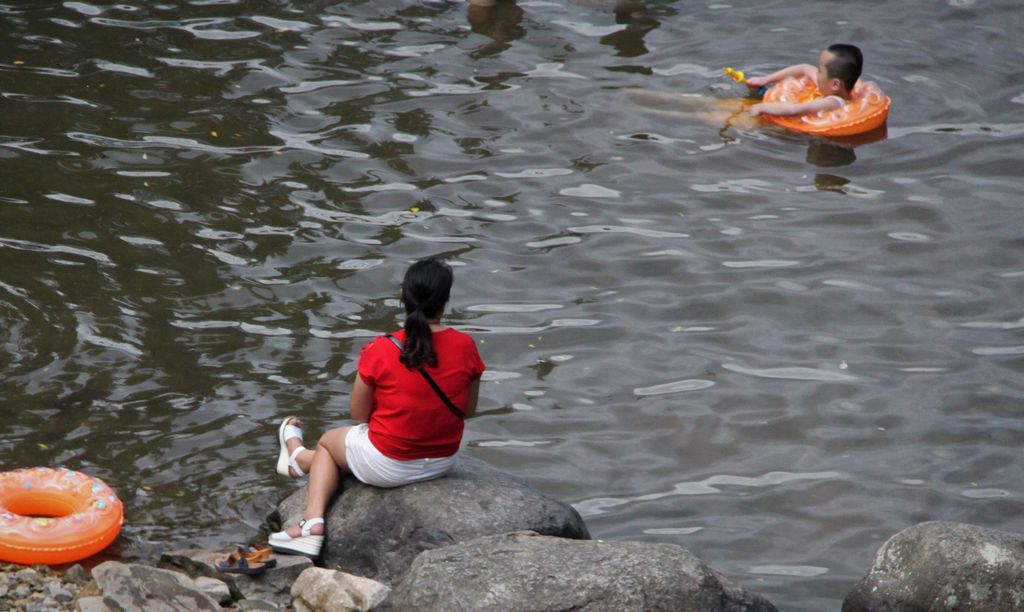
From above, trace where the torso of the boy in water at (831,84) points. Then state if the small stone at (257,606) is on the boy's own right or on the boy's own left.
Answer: on the boy's own left

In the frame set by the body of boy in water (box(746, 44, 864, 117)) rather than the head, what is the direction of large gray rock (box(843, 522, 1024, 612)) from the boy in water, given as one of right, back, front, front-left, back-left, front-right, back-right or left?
left

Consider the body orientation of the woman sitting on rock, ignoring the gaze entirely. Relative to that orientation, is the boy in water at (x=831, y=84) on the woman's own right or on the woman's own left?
on the woman's own right

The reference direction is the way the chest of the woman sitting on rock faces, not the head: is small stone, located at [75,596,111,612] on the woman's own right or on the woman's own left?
on the woman's own left

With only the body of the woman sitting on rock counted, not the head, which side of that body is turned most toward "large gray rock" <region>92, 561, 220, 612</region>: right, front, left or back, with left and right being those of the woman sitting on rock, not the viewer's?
left

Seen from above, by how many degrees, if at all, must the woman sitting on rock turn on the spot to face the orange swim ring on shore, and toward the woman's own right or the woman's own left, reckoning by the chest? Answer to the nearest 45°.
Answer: approximately 45° to the woman's own left

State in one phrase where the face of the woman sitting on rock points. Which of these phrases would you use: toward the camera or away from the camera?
away from the camera

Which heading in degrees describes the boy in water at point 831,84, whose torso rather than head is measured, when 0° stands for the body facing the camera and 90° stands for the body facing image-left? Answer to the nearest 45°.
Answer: approximately 90°

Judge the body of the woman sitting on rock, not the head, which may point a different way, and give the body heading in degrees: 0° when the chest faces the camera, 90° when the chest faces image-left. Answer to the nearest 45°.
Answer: approximately 135°

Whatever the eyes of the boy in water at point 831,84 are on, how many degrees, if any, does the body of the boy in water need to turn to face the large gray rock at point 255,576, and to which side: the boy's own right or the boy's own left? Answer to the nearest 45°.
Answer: approximately 90° to the boy's own left

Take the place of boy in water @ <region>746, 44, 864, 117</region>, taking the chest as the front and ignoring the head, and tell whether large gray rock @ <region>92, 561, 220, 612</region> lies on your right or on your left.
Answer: on your left
